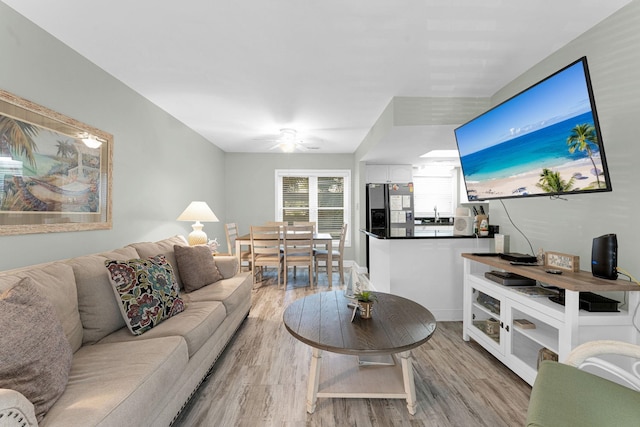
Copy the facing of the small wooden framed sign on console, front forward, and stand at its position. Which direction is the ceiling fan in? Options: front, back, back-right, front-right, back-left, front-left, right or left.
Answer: front-right

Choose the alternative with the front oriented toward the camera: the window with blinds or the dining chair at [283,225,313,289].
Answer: the window with blinds

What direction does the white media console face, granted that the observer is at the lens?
facing the viewer and to the left of the viewer

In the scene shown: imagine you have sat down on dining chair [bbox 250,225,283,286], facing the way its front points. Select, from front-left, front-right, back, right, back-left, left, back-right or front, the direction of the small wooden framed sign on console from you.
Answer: back-right

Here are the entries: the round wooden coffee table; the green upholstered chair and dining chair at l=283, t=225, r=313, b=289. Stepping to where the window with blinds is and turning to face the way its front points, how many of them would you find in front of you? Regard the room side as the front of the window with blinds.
3

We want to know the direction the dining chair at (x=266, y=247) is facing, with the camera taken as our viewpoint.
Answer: facing away from the viewer

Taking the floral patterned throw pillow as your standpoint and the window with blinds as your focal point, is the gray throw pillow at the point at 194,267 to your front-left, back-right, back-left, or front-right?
front-left

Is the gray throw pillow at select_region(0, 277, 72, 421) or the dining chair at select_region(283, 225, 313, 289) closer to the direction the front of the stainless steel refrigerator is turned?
the gray throw pillow

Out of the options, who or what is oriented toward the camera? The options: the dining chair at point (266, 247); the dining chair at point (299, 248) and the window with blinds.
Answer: the window with blinds

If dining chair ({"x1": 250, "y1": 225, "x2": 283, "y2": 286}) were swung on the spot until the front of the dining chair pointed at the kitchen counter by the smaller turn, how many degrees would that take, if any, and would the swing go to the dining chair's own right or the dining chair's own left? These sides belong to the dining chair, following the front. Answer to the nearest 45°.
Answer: approximately 135° to the dining chair's own right

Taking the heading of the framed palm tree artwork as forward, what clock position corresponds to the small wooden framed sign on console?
The small wooden framed sign on console is roughly at 12 o'clock from the framed palm tree artwork.

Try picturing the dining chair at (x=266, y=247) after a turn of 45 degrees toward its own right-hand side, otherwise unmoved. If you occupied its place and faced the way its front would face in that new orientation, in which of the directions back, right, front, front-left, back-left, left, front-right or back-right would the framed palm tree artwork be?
back

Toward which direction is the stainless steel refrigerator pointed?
toward the camera

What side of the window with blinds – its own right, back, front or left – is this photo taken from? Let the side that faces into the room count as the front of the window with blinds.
front

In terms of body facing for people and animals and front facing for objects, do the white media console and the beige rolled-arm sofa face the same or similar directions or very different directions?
very different directions

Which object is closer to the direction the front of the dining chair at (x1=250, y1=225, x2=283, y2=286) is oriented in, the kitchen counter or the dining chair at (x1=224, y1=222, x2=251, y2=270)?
the dining chair

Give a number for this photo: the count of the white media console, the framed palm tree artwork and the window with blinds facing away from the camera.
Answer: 0

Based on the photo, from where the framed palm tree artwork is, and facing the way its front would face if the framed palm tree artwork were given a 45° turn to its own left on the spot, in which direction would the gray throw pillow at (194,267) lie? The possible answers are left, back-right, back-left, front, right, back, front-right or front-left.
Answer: front

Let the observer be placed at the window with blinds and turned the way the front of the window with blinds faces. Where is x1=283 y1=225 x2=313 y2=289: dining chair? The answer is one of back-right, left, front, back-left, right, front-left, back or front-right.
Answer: front

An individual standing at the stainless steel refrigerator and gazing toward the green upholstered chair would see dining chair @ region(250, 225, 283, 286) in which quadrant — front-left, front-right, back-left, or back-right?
front-right

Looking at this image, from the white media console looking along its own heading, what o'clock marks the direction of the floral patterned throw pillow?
The floral patterned throw pillow is roughly at 12 o'clock from the white media console.

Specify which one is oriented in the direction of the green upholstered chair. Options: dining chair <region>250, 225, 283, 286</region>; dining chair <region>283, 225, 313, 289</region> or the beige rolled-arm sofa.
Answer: the beige rolled-arm sofa

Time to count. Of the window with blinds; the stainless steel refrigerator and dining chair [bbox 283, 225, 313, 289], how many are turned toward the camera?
2

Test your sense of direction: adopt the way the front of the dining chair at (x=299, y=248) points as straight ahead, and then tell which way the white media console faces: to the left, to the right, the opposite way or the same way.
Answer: to the left
